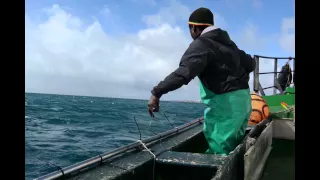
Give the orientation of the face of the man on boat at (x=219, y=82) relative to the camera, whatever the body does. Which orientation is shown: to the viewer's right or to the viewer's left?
to the viewer's left

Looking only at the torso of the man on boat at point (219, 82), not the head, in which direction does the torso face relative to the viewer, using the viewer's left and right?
facing away from the viewer and to the left of the viewer
